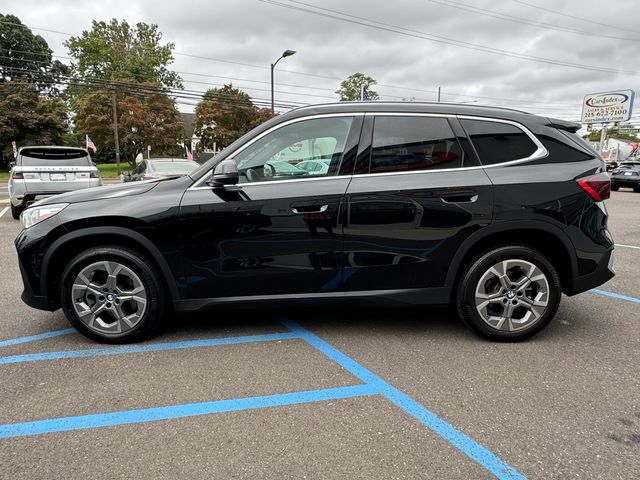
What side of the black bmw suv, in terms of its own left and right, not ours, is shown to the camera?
left

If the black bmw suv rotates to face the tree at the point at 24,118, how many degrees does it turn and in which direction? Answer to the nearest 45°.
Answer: approximately 45° to its right

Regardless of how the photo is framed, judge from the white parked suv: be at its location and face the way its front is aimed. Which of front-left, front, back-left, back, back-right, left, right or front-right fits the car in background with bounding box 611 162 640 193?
right

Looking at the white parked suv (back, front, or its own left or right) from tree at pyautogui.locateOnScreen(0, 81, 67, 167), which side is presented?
front

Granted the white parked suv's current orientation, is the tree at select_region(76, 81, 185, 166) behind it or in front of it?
in front

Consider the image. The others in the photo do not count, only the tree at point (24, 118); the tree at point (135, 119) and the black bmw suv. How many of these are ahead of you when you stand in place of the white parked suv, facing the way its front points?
2

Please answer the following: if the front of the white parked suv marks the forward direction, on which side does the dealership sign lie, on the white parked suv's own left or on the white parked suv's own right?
on the white parked suv's own right

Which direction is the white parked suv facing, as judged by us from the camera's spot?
facing away from the viewer

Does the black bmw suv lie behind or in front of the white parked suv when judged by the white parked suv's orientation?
behind

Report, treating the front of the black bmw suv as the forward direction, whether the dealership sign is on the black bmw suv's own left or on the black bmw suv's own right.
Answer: on the black bmw suv's own right

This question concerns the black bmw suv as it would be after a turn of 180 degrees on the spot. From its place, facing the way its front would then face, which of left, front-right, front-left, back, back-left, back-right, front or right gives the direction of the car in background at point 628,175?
front-left

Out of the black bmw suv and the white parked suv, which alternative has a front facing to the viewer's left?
the black bmw suv

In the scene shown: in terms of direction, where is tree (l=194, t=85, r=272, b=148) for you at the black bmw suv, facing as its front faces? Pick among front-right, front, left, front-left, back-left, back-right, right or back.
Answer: right

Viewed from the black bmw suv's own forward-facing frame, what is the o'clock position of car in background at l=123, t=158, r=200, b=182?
The car in background is roughly at 2 o'clock from the black bmw suv.

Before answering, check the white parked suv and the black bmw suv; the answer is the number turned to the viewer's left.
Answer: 1
